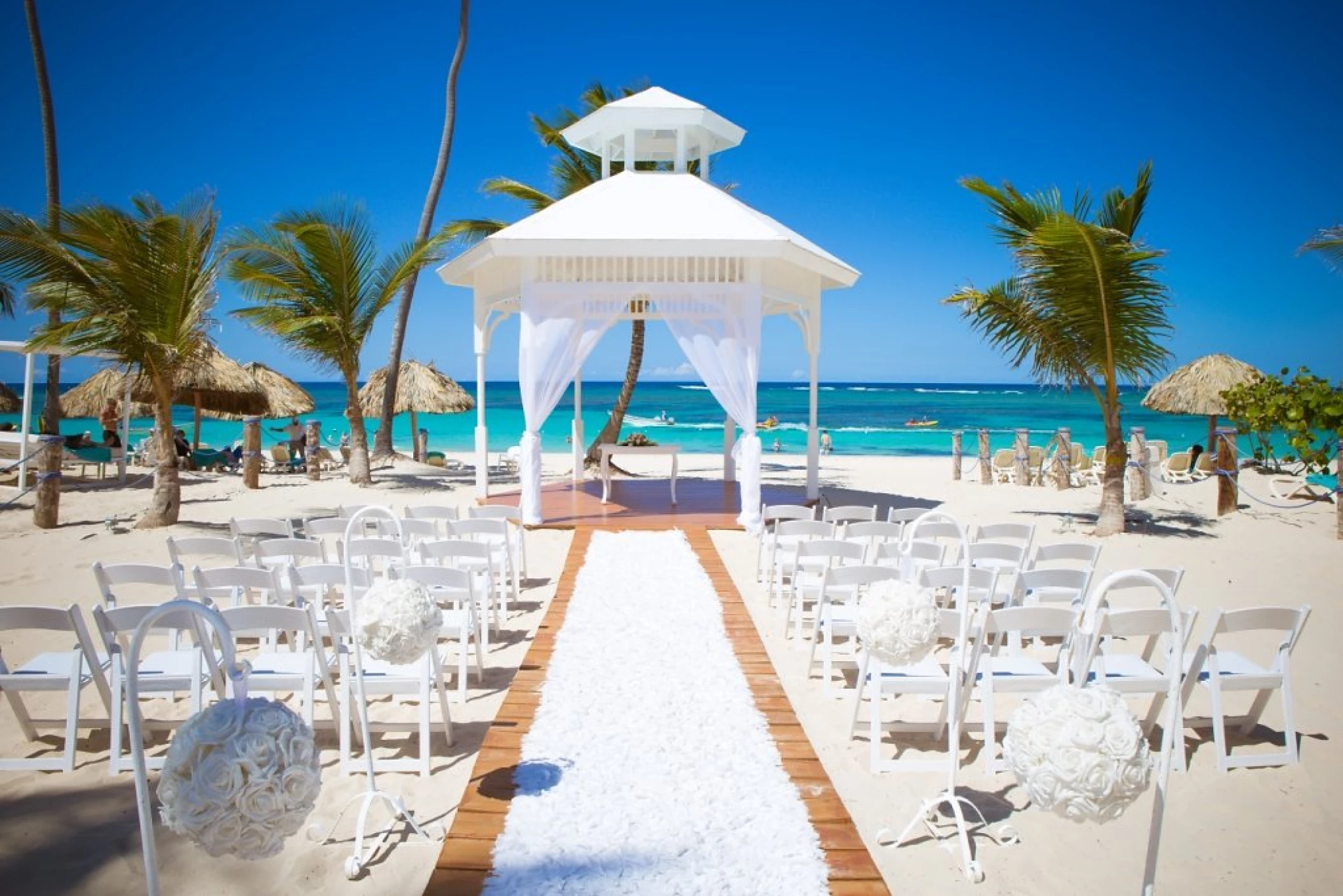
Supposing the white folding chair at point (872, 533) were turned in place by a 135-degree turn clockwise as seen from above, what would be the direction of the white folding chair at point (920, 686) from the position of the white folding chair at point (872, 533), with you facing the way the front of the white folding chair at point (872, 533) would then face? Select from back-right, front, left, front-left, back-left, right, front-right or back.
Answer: front-right

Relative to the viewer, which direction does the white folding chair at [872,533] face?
away from the camera

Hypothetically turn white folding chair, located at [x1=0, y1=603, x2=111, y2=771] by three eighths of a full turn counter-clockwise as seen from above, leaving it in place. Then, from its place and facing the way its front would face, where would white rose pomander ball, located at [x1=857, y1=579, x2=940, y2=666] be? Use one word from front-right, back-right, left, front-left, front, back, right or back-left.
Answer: back-left

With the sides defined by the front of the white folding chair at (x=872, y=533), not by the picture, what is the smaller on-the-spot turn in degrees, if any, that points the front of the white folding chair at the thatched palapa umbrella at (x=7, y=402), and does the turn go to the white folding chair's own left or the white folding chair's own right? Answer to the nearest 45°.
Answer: approximately 45° to the white folding chair's own left

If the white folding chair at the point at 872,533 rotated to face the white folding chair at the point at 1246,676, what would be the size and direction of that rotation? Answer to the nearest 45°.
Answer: approximately 135° to its right

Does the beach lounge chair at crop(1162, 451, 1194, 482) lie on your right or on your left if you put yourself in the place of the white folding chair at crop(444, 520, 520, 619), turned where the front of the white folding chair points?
on your right

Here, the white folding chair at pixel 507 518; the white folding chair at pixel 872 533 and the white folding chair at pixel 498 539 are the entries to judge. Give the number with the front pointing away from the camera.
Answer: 3

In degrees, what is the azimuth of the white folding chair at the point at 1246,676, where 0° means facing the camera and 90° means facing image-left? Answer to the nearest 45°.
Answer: approximately 135°

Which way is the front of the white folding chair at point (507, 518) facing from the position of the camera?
facing away from the viewer

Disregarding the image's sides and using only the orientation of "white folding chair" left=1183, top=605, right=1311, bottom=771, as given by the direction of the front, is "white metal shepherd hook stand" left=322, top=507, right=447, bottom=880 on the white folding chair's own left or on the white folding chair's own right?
on the white folding chair's own left

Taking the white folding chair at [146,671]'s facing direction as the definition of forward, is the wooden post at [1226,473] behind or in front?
in front

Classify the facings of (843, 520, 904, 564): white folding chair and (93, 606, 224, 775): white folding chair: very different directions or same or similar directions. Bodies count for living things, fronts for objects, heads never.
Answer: same or similar directions

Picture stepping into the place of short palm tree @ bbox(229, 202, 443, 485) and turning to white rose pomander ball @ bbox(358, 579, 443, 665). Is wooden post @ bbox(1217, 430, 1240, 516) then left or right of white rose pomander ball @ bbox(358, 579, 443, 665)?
left

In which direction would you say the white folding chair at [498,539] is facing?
away from the camera

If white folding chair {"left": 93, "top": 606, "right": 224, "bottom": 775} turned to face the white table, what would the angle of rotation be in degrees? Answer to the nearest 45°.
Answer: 0° — it already faces it

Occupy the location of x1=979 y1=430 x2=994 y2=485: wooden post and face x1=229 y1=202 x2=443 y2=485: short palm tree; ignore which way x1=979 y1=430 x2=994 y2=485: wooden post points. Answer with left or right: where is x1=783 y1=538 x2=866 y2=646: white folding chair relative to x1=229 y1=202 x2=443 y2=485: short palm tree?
left

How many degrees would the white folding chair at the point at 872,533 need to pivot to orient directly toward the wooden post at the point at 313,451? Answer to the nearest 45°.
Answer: approximately 45° to its left

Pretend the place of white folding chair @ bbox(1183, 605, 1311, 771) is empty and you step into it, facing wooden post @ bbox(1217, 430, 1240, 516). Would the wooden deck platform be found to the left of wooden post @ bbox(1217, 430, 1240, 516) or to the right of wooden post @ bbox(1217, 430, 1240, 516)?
left

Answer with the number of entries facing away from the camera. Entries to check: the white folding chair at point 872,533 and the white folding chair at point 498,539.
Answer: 2

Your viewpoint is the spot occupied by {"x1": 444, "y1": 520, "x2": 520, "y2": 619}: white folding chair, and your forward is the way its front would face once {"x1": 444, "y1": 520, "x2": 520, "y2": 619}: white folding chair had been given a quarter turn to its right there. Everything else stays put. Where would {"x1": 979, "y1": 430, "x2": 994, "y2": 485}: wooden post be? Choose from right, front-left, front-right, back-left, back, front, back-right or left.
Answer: front-left

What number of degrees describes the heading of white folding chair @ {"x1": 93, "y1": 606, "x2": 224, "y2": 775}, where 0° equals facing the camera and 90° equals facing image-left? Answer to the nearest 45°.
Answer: approximately 225°
